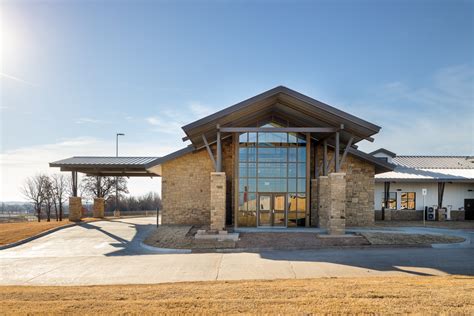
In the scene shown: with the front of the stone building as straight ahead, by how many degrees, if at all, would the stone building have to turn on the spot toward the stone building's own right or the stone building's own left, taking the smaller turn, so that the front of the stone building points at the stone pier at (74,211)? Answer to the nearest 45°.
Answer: approximately 135° to the stone building's own right

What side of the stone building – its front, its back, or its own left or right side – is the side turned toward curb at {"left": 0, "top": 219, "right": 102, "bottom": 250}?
right

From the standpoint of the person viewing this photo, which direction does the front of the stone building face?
facing the viewer

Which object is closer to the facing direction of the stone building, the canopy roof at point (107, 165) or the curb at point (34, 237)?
the curb
